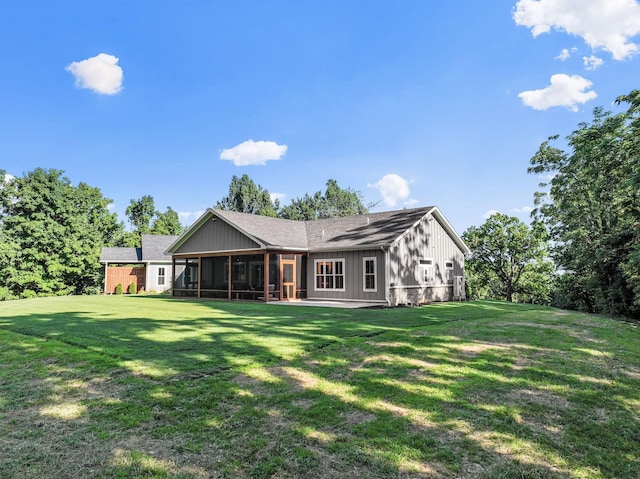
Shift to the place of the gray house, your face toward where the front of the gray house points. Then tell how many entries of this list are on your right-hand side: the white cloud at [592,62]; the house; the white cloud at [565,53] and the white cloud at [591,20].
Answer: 1

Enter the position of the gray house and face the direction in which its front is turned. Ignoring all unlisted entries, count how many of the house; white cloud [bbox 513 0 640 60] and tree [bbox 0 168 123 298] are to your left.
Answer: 1

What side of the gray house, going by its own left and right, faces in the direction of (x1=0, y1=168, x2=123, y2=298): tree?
right

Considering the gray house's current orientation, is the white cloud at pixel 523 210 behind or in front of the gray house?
behind

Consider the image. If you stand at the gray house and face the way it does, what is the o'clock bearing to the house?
The house is roughly at 3 o'clock from the gray house.

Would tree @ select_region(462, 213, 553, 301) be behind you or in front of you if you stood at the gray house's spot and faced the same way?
behind
